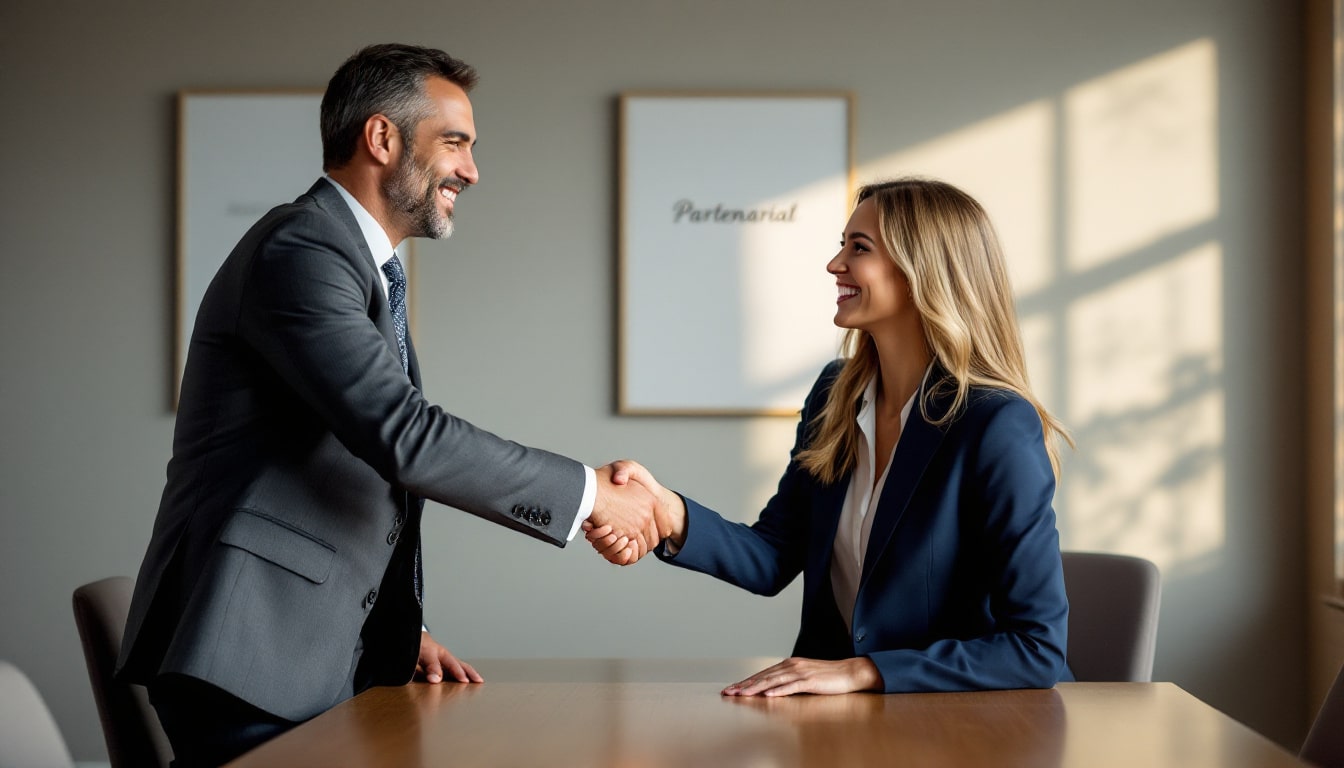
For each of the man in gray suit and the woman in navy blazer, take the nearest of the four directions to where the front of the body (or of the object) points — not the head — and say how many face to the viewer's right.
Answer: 1

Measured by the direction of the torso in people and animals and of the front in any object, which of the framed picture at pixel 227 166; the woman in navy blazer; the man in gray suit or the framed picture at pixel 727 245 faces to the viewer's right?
the man in gray suit

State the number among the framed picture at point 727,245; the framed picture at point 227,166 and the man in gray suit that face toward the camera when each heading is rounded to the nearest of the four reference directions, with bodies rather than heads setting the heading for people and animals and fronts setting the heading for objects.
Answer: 2

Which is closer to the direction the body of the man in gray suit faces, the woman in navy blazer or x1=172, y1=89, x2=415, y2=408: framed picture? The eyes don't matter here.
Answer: the woman in navy blazer

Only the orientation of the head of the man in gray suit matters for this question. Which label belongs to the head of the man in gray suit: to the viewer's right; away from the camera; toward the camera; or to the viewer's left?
to the viewer's right

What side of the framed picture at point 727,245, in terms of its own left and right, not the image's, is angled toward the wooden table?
front

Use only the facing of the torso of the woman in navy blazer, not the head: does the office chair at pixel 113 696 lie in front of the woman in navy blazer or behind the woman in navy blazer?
in front

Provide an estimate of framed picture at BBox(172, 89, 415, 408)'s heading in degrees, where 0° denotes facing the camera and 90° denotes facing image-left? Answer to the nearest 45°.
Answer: approximately 0°

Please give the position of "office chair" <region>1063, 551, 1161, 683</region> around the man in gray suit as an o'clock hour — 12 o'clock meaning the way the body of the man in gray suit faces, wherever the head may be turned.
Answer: The office chair is roughly at 12 o'clock from the man in gray suit.

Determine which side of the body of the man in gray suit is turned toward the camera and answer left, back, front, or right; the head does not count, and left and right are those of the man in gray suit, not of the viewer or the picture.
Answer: right

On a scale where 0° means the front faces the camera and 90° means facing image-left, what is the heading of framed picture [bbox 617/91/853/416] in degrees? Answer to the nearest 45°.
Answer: approximately 0°

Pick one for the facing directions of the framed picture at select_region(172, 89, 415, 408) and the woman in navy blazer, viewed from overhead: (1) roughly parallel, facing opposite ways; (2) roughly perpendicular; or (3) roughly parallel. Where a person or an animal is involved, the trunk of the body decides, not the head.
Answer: roughly perpendicular

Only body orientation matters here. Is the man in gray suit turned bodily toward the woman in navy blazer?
yes

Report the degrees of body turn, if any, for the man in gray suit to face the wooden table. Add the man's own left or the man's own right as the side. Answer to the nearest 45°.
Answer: approximately 45° to the man's own right

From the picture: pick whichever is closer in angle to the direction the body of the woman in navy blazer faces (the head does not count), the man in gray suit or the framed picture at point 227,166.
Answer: the man in gray suit
